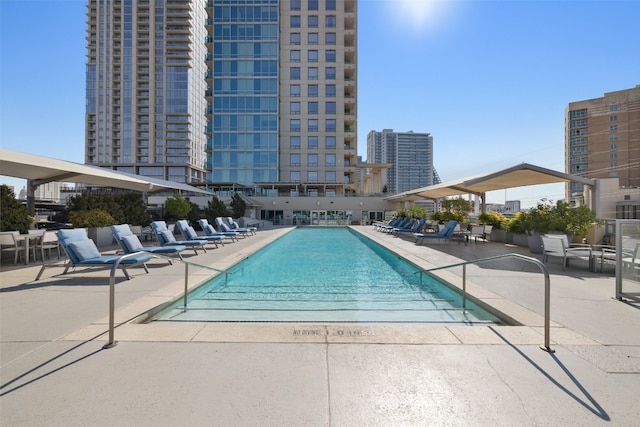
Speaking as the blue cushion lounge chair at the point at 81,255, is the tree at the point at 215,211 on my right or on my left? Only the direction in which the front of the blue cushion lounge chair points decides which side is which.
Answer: on my left

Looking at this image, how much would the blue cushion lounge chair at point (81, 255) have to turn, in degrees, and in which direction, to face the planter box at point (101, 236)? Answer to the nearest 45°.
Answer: approximately 135° to its left

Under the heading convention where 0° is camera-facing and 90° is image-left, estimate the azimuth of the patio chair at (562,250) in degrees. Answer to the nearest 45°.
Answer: approximately 225°

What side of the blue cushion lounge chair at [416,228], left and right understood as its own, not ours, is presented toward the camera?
left

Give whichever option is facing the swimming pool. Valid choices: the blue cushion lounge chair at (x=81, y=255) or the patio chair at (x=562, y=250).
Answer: the blue cushion lounge chair

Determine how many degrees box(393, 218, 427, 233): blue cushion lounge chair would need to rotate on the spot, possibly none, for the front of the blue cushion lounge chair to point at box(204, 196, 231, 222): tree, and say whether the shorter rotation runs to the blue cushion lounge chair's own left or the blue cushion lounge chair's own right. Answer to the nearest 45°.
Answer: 0° — it already faces it

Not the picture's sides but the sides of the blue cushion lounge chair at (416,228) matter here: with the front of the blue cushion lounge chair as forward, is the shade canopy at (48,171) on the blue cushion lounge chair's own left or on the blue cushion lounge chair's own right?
on the blue cushion lounge chair's own left

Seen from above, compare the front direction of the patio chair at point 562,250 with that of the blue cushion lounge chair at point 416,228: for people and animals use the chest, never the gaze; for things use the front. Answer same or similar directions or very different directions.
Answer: very different directions

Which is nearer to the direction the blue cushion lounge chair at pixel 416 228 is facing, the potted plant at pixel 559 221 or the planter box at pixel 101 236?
the planter box

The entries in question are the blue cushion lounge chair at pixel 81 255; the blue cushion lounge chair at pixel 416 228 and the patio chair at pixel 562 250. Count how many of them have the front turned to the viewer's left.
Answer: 1

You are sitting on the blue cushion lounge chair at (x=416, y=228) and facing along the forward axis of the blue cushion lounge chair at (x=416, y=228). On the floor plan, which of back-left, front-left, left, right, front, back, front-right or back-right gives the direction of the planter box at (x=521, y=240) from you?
back-left

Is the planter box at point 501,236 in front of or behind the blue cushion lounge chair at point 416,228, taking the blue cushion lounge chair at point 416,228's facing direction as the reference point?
behind
